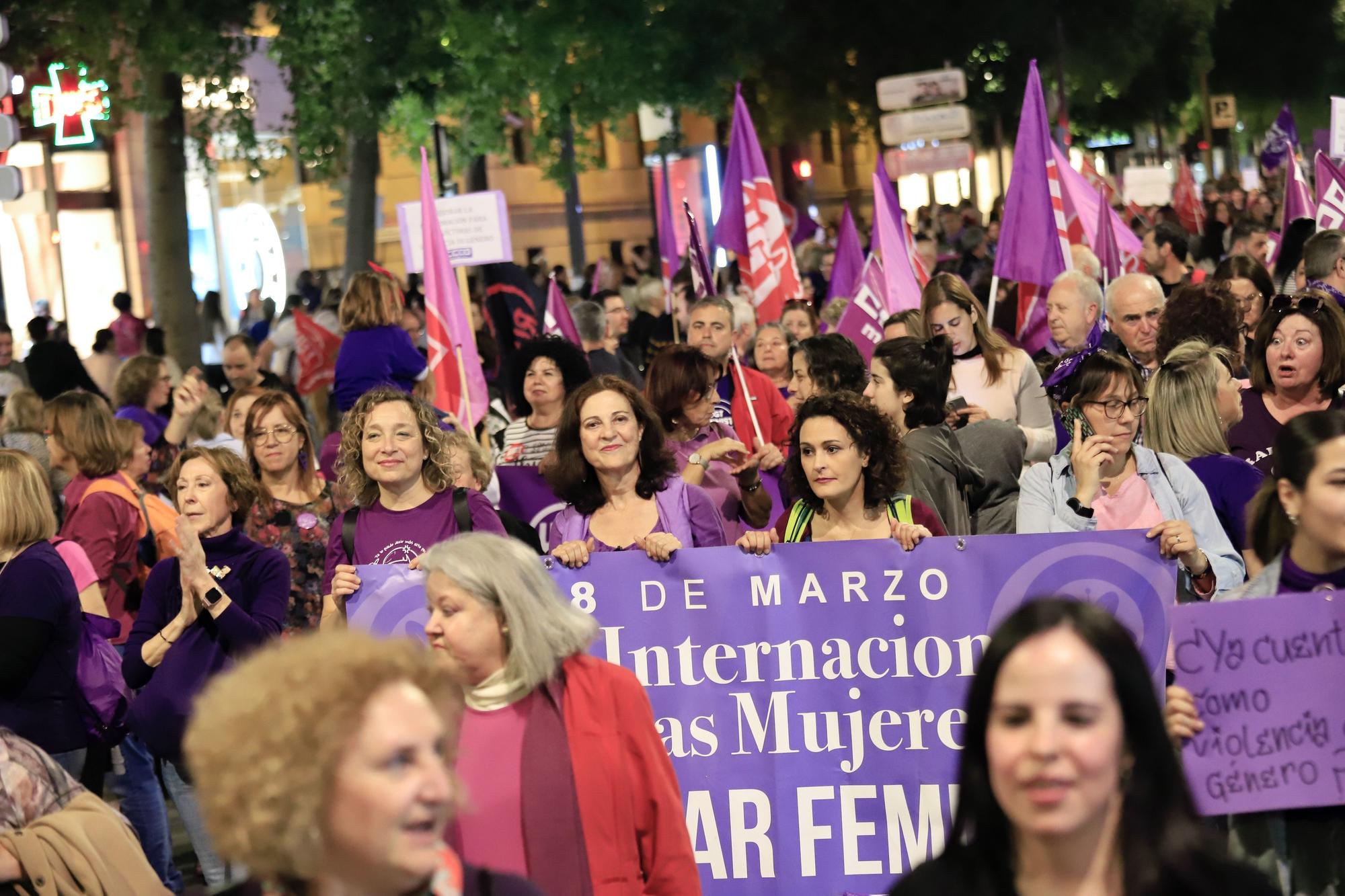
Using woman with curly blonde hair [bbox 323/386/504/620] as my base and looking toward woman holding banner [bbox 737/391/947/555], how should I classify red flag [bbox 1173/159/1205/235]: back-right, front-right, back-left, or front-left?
front-left

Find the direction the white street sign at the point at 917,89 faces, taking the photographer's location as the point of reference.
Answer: facing the viewer

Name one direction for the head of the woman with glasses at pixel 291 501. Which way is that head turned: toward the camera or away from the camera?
toward the camera

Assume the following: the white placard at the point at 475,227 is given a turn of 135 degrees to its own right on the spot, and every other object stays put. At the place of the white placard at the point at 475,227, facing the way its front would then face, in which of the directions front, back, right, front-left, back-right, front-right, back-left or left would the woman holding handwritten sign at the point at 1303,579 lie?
back-left

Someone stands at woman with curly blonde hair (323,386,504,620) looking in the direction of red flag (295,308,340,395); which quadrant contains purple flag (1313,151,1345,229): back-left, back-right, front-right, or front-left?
front-right

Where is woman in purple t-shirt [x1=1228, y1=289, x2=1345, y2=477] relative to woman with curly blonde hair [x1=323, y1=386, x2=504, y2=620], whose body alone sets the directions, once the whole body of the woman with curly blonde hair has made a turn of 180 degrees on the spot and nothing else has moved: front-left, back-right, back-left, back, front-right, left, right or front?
right

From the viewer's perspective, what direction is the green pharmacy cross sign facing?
toward the camera

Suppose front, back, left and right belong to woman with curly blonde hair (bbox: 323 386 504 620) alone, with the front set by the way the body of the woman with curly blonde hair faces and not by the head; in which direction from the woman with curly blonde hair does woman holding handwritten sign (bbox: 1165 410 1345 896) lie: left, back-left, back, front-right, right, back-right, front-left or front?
front-left

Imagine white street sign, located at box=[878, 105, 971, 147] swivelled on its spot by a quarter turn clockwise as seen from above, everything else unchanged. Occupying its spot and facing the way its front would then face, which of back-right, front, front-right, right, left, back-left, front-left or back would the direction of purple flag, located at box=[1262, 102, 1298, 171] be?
back-left

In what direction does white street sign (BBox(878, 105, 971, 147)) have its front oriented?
toward the camera

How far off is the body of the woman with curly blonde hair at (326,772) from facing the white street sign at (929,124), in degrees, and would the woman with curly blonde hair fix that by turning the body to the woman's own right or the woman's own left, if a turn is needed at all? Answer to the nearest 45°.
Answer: approximately 135° to the woman's own left

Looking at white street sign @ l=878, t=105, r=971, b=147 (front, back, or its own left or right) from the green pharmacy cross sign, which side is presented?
right

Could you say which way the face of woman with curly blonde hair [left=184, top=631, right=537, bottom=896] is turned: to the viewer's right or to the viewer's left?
to the viewer's right

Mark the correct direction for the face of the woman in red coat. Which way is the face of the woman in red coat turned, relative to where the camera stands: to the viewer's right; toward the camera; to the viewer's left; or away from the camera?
to the viewer's left

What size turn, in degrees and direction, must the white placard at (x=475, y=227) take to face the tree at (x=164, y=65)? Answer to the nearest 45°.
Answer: approximately 135° to its right
